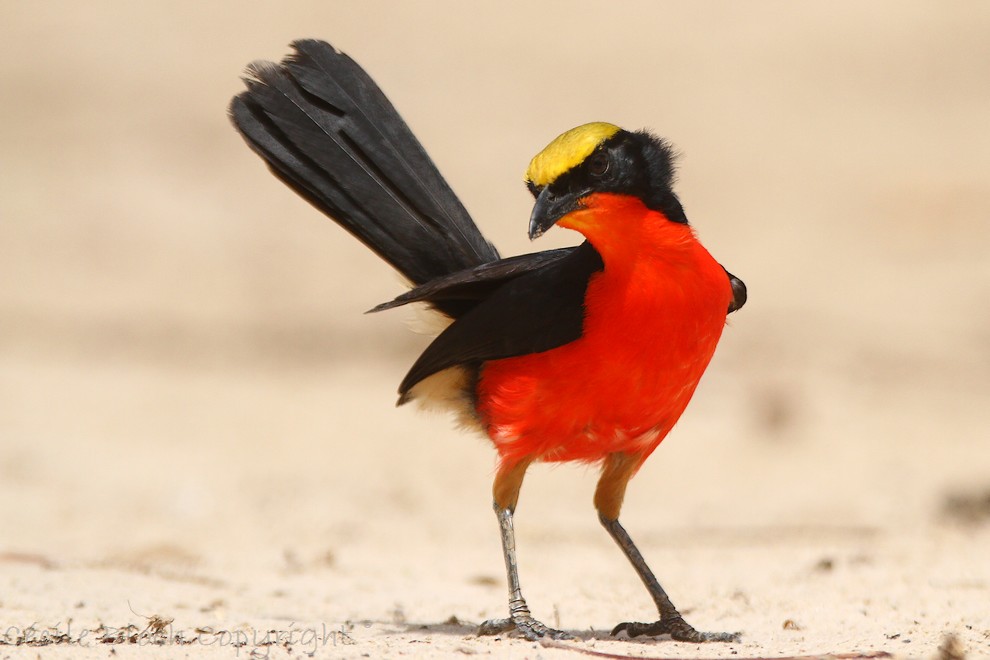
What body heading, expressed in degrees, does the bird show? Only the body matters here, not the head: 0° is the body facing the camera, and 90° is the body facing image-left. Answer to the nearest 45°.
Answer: approximately 315°
